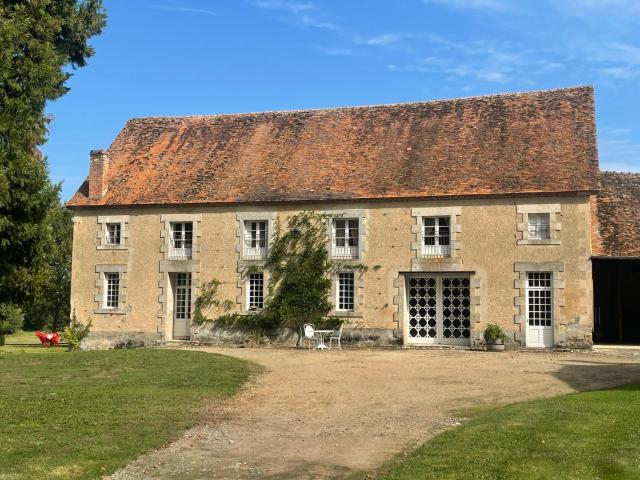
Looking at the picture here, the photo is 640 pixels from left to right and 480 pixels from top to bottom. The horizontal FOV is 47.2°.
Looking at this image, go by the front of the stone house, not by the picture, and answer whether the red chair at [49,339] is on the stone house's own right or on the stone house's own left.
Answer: on the stone house's own right

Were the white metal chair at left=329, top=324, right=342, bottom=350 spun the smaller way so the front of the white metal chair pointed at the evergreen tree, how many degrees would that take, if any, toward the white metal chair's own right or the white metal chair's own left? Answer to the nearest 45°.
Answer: approximately 45° to the white metal chair's own left

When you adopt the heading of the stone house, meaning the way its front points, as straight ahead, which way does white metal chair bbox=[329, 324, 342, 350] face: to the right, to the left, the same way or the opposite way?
to the right

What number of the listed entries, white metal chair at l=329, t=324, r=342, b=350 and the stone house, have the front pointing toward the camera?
1

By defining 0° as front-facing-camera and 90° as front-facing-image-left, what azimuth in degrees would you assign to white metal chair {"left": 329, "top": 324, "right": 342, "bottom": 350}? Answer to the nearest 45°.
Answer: approximately 90°

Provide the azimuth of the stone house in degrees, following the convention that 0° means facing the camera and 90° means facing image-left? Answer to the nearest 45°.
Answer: approximately 0°

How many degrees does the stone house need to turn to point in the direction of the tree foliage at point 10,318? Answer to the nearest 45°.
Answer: approximately 135° to its right

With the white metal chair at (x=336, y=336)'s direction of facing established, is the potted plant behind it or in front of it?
behind
